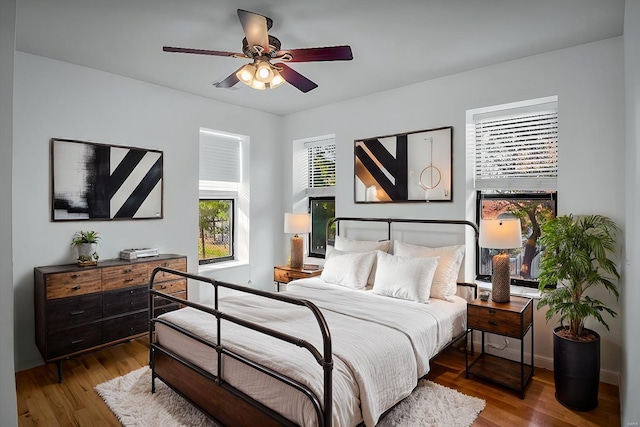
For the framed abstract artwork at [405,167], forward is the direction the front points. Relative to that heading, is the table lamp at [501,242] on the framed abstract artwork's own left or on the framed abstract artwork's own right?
on the framed abstract artwork's own left

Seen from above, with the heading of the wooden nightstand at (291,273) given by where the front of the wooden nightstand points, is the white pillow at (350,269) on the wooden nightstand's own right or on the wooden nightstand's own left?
on the wooden nightstand's own left

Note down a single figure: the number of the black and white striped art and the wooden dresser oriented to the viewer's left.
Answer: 0

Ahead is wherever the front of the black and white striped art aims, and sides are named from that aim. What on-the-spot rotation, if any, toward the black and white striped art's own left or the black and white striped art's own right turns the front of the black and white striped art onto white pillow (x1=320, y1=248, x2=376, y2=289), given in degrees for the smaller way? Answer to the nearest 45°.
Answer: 0° — it already faces it

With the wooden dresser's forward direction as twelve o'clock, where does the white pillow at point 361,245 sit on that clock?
The white pillow is roughly at 11 o'clock from the wooden dresser.

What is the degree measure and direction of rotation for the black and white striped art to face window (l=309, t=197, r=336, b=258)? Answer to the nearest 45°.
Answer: approximately 45° to its left

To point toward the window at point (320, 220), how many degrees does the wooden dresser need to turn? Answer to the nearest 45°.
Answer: approximately 45° to its left

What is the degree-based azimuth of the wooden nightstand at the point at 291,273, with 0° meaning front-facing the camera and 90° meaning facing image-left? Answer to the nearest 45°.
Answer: approximately 45°

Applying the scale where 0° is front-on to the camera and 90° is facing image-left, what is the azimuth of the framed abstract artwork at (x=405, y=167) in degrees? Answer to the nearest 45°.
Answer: approximately 45°

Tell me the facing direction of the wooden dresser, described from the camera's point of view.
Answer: facing the viewer and to the right of the viewer

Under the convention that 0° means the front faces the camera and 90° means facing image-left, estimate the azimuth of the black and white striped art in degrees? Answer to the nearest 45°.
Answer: approximately 315°

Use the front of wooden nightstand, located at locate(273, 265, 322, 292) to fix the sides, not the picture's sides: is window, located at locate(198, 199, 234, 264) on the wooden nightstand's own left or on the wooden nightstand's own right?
on the wooden nightstand's own right
